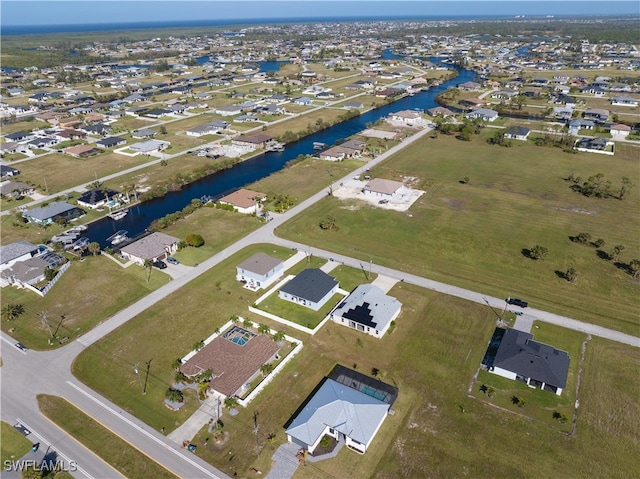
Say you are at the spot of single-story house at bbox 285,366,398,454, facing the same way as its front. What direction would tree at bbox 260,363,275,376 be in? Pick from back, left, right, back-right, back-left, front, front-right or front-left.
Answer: right

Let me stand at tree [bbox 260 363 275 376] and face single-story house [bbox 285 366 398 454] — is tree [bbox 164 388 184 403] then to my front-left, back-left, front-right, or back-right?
back-right

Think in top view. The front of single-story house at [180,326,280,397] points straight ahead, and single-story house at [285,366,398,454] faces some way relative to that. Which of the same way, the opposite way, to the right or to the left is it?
the same way

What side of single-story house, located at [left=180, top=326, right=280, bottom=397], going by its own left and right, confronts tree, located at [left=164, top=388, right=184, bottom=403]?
front

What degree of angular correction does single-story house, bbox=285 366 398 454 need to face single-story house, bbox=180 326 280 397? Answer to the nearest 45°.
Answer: approximately 90° to its right

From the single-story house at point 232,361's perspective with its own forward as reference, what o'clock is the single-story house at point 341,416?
the single-story house at point 341,416 is roughly at 9 o'clock from the single-story house at point 232,361.

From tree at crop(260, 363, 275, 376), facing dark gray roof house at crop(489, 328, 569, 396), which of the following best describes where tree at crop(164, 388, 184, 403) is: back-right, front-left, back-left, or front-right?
back-right

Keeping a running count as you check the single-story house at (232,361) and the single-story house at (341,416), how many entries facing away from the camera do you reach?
0

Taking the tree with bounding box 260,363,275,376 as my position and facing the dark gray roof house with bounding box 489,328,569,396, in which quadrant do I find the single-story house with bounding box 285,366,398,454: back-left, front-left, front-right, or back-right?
front-right

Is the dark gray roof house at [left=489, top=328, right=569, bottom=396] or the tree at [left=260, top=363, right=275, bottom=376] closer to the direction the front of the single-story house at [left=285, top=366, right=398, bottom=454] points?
the tree

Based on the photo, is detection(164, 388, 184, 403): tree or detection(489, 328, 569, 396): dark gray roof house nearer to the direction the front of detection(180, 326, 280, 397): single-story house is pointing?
the tree

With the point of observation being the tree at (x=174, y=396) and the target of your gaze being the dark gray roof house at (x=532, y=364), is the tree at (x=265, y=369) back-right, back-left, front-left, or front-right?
front-left

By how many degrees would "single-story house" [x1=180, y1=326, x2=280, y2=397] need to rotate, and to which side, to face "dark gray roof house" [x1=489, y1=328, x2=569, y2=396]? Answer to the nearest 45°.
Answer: approximately 135° to its left

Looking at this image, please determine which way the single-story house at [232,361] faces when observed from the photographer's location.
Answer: facing the viewer and to the left of the viewer
